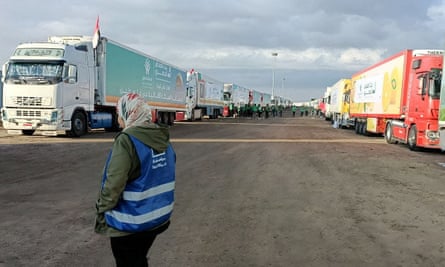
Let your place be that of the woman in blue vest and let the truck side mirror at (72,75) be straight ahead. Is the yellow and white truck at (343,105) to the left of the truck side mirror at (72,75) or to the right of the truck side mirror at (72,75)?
right

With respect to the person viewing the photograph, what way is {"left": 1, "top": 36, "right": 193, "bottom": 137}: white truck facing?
facing the viewer and to the left of the viewer

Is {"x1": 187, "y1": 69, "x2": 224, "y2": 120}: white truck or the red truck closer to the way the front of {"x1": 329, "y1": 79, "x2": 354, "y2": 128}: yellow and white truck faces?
the red truck

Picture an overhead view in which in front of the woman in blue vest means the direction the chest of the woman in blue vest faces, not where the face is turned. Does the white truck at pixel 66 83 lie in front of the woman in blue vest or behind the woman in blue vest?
in front

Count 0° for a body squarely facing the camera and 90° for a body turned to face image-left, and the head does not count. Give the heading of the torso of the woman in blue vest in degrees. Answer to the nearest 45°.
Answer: approximately 135°

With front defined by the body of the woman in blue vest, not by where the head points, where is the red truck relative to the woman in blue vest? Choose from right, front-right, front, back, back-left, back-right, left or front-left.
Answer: right

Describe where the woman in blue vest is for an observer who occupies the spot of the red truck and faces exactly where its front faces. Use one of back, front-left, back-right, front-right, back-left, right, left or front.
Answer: front-right

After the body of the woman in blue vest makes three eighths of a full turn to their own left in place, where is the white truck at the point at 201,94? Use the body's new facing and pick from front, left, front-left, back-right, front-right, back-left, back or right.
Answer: back

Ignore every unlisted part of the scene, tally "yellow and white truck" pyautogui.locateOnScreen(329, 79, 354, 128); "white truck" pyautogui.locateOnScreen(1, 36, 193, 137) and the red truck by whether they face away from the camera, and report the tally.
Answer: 0

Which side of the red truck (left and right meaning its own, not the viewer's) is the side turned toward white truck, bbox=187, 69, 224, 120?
back

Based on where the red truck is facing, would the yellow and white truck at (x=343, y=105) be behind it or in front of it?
behind

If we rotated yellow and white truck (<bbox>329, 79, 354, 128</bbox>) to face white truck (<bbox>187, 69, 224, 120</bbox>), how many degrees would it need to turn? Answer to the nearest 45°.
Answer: approximately 135° to its right

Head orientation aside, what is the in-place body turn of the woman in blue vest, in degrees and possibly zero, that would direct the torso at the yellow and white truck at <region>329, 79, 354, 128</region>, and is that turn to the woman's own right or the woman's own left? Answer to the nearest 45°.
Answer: approximately 90° to the woman's own right

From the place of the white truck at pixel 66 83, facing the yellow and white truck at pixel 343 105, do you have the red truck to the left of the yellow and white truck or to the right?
right

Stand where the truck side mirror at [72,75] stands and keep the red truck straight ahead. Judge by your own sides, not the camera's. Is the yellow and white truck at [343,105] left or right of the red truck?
left

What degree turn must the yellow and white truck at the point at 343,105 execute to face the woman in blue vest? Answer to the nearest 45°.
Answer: approximately 45° to its right

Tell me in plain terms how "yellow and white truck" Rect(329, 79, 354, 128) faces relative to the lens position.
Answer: facing the viewer and to the right of the viewer

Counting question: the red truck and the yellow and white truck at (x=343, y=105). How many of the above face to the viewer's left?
0

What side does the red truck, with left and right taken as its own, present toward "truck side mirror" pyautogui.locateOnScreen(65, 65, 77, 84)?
right
